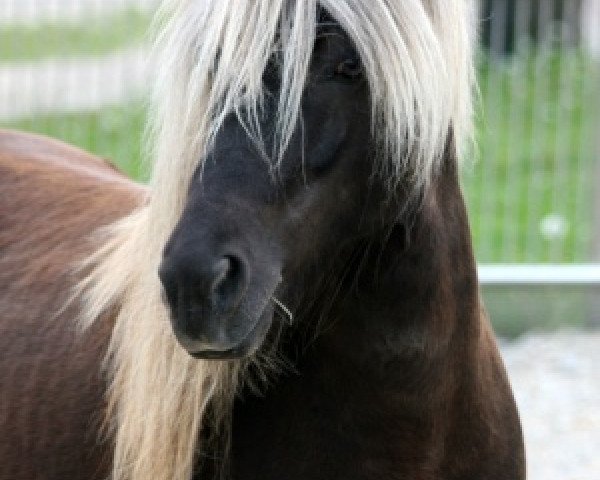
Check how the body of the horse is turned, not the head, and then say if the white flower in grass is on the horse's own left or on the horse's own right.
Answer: on the horse's own left
